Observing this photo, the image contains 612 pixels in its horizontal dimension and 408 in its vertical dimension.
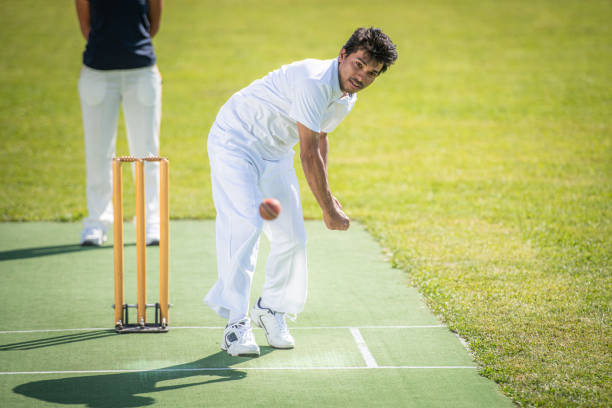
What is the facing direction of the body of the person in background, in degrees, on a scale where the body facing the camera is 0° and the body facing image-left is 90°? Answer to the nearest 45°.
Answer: approximately 0°

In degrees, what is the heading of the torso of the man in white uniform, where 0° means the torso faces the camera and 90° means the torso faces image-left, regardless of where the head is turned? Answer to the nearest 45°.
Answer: approximately 315°

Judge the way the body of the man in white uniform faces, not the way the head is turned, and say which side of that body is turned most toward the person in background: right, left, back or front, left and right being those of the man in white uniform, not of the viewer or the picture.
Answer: back

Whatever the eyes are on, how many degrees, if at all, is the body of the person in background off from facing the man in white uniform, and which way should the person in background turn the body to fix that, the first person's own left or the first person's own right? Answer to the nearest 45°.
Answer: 0° — they already face them

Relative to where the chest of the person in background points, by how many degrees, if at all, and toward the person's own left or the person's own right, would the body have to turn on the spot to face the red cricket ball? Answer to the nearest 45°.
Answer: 0° — they already face it
